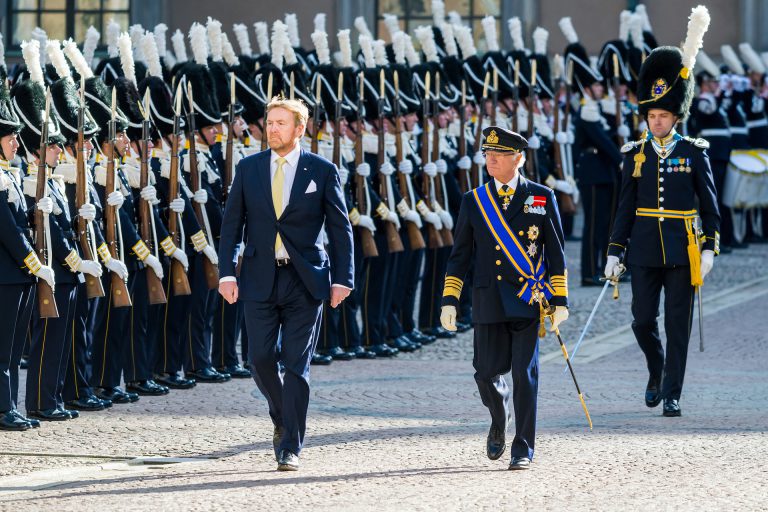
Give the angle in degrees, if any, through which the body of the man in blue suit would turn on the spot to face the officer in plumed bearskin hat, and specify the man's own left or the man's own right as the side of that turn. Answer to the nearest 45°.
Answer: approximately 135° to the man's own left

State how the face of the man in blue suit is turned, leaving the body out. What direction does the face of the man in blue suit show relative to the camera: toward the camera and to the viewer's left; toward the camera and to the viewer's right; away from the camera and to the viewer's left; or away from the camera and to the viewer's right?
toward the camera and to the viewer's left

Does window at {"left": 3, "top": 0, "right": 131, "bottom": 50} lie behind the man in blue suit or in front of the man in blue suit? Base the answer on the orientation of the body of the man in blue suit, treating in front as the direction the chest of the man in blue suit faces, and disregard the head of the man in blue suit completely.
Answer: behind

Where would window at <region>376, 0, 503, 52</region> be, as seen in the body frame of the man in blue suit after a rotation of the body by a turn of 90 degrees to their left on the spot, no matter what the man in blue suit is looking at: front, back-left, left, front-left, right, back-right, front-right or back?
left

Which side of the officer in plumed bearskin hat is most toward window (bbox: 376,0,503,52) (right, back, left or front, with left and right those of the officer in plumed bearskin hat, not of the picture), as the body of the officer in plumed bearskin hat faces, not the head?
back

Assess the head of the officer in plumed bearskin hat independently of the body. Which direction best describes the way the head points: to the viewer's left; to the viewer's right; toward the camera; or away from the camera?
toward the camera

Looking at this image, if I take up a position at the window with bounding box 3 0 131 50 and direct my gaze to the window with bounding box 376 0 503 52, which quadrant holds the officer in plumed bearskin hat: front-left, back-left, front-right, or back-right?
front-right

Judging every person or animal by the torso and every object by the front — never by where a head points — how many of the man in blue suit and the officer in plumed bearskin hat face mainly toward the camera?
2

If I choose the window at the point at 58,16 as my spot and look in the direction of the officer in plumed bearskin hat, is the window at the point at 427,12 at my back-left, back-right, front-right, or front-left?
front-left

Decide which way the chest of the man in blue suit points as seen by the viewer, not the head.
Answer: toward the camera

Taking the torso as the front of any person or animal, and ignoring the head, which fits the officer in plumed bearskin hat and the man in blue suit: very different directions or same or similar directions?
same or similar directions

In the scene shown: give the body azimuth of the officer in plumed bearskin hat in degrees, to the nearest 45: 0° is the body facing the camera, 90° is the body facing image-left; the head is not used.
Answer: approximately 0°
